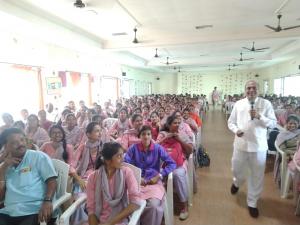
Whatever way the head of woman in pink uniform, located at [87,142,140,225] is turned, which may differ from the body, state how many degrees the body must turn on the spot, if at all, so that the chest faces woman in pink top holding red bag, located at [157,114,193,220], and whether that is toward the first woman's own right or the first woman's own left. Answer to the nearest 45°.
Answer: approximately 135° to the first woman's own left

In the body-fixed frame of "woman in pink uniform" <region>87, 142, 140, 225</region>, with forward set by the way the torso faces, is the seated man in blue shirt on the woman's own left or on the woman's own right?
on the woman's own right

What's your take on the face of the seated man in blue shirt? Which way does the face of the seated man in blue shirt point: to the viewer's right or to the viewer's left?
to the viewer's right

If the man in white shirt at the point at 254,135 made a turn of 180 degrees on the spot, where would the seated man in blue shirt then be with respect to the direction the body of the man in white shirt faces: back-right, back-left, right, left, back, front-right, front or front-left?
back-left

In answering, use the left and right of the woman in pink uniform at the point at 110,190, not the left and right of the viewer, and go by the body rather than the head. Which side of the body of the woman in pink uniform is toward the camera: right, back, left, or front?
front

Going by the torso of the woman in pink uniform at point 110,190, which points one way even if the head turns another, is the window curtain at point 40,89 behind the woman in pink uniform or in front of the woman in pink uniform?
behind

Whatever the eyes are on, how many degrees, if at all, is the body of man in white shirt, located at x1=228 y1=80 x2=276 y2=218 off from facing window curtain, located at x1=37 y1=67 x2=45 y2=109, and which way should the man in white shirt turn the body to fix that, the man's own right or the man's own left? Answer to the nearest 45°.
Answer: approximately 90° to the man's own right

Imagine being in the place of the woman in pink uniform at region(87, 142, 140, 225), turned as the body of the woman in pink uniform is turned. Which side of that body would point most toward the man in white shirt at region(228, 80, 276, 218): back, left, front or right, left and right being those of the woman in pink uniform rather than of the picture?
left

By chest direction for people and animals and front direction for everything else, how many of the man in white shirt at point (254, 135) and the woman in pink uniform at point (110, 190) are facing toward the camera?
2

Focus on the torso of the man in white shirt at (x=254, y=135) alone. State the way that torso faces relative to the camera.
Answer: toward the camera

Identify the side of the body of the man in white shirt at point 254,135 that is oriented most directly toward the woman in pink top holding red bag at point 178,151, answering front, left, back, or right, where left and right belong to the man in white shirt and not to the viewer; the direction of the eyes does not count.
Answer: right

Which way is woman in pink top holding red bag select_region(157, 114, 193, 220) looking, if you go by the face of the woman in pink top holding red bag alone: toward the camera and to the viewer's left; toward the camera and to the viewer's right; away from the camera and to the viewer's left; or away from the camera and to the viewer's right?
toward the camera and to the viewer's right

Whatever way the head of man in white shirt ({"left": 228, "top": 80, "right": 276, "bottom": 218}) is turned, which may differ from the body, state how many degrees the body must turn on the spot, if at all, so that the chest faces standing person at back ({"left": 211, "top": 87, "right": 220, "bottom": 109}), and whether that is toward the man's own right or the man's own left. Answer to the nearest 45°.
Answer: approximately 180°

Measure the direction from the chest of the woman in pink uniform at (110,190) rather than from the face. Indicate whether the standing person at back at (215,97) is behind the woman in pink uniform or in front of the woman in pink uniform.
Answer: behind

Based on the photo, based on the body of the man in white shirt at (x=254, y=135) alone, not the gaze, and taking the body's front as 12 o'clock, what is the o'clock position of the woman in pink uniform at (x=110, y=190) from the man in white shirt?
The woman in pink uniform is roughly at 1 o'clock from the man in white shirt.
